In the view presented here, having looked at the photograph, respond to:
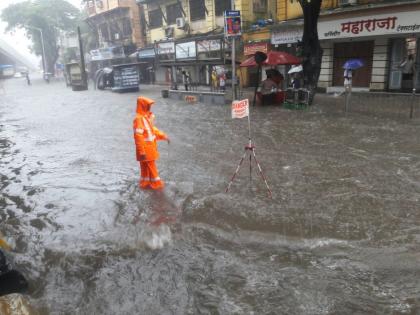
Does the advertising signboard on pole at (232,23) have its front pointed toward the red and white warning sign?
yes

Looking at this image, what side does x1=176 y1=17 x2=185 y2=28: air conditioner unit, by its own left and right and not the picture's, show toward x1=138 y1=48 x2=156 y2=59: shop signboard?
right

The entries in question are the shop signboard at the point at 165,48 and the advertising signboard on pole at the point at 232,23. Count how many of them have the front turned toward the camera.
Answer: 2

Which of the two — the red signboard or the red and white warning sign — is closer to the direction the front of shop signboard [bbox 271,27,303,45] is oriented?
the red and white warning sign

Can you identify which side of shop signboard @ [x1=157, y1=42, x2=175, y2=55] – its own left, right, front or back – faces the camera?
front

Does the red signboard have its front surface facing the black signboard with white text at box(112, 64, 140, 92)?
no

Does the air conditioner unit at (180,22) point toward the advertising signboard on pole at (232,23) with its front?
no

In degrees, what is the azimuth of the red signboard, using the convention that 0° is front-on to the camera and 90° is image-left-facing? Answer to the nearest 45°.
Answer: approximately 0°

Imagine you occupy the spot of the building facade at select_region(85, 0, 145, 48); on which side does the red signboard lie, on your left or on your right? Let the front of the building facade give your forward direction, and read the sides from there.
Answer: on your left

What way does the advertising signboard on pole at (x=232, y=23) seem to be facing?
toward the camera

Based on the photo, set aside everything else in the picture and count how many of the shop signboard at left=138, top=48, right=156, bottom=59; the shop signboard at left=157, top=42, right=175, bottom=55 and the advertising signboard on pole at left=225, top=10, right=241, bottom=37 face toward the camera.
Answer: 3

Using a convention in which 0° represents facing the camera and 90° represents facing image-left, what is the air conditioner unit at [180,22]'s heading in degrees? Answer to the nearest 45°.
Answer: approximately 45°

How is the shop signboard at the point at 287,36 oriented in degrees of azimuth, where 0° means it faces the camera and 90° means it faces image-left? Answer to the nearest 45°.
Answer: approximately 45°

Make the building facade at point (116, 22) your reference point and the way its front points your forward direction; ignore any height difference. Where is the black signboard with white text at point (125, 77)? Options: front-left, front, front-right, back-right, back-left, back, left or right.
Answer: front-left

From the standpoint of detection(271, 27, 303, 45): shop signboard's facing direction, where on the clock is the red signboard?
The red signboard is roughly at 3 o'clock from the shop signboard.

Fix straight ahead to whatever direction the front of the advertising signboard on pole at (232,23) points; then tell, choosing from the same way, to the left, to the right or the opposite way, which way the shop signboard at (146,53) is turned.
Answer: the same way
